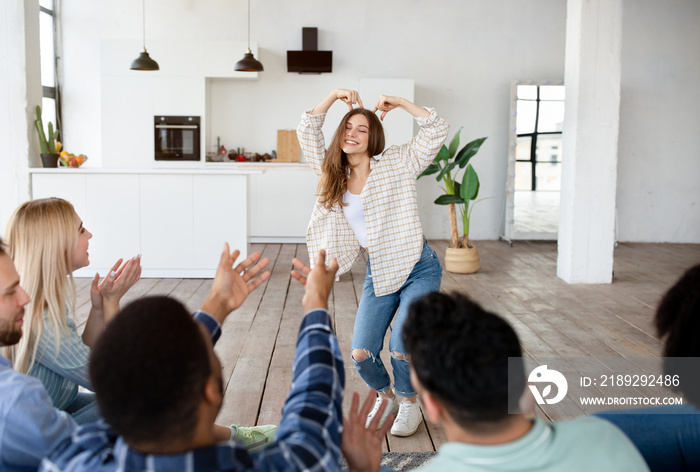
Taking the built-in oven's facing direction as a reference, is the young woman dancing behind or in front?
in front

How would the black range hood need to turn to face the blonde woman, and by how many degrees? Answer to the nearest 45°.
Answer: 0° — it already faces them

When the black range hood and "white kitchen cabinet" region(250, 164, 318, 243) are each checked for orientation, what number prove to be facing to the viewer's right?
0

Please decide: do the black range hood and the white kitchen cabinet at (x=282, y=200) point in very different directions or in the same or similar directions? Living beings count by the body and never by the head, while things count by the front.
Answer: same or similar directions

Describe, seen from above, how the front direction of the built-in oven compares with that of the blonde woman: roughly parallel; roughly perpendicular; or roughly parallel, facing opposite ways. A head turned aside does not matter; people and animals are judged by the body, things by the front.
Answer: roughly perpendicular

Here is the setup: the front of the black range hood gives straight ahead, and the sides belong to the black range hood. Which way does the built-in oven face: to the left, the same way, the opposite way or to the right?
the same way

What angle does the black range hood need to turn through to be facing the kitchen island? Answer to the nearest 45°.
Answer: approximately 45° to its right

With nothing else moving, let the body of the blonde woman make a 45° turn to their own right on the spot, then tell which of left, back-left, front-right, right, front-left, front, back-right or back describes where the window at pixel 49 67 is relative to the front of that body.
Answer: back-left

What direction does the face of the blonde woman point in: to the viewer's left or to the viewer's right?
to the viewer's right

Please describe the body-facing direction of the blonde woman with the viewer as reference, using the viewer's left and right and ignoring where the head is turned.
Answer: facing to the right of the viewer

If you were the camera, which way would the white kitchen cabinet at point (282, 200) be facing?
facing the viewer

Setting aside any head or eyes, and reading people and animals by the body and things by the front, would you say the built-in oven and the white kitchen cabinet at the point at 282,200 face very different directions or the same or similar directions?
same or similar directions

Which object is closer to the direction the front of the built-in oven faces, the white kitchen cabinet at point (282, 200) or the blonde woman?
the blonde woman

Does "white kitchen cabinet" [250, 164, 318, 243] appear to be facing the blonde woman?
yes

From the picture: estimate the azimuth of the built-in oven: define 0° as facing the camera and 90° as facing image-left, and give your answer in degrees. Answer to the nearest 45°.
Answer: approximately 0°

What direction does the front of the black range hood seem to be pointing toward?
toward the camera

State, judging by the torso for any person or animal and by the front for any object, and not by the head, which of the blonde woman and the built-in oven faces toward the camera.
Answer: the built-in oven

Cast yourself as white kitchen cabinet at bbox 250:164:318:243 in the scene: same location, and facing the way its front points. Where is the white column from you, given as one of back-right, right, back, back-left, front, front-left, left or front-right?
front-left
